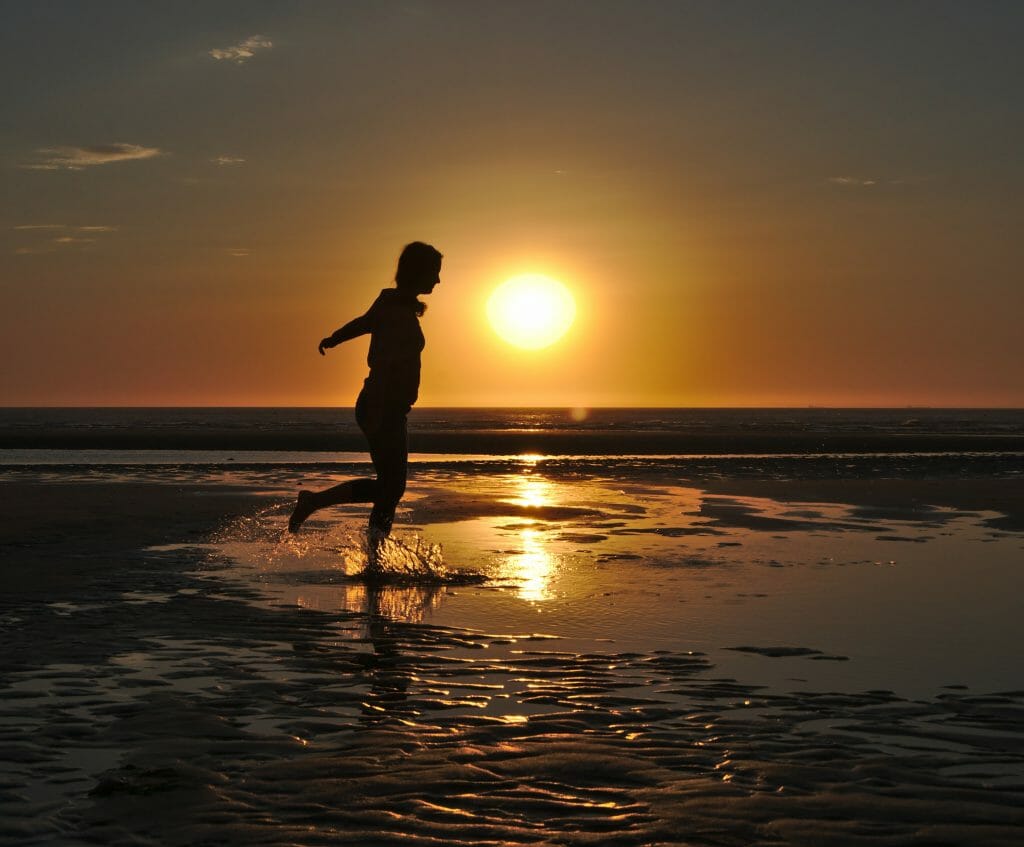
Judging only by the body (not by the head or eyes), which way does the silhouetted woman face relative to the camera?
to the viewer's right

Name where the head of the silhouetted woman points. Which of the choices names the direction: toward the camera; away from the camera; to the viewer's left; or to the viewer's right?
to the viewer's right
